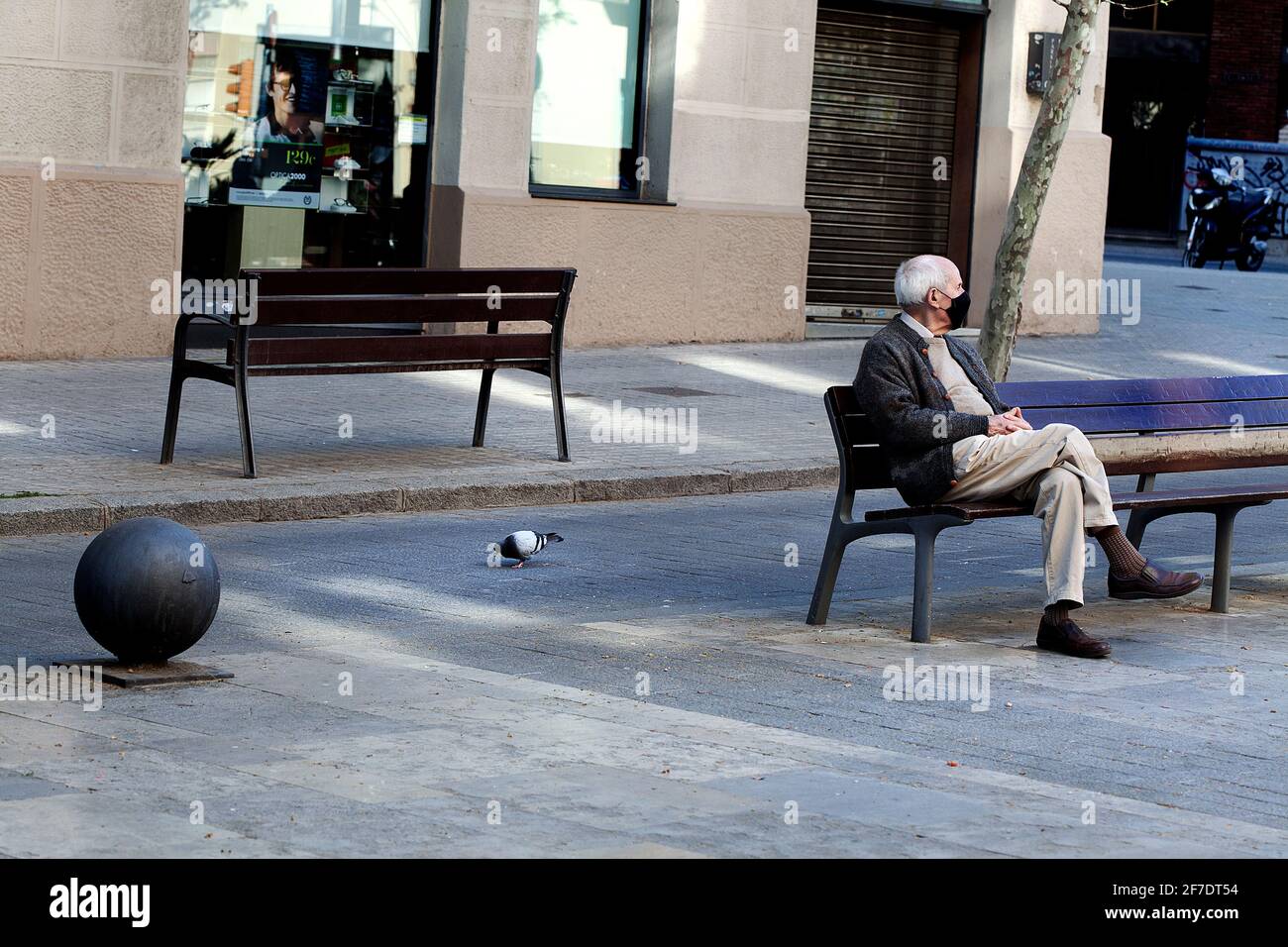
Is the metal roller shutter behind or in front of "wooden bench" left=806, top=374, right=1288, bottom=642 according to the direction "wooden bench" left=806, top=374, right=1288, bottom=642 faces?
behind

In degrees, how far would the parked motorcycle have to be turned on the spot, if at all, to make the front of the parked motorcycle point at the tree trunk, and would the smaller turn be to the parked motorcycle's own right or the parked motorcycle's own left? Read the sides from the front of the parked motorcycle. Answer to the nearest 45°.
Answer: approximately 45° to the parked motorcycle's own left

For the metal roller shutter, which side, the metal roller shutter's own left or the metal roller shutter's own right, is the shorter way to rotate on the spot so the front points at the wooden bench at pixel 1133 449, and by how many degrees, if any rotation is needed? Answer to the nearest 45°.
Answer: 0° — it already faces it

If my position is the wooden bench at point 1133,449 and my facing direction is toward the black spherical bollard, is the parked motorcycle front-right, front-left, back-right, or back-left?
back-right

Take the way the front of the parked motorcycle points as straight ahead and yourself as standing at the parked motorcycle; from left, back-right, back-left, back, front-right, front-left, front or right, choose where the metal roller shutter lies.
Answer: front-left

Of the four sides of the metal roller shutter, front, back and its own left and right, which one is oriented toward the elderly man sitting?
front

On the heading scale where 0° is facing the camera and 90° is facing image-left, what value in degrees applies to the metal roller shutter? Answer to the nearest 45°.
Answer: approximately 0°

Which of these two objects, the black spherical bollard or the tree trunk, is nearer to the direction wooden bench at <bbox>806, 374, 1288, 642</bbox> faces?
the black spherical bollard

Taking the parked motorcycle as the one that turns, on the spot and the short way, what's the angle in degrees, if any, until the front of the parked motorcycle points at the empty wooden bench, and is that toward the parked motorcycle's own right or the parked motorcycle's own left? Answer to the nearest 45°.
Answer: approximately 45° to the parked motorcycle's own left
